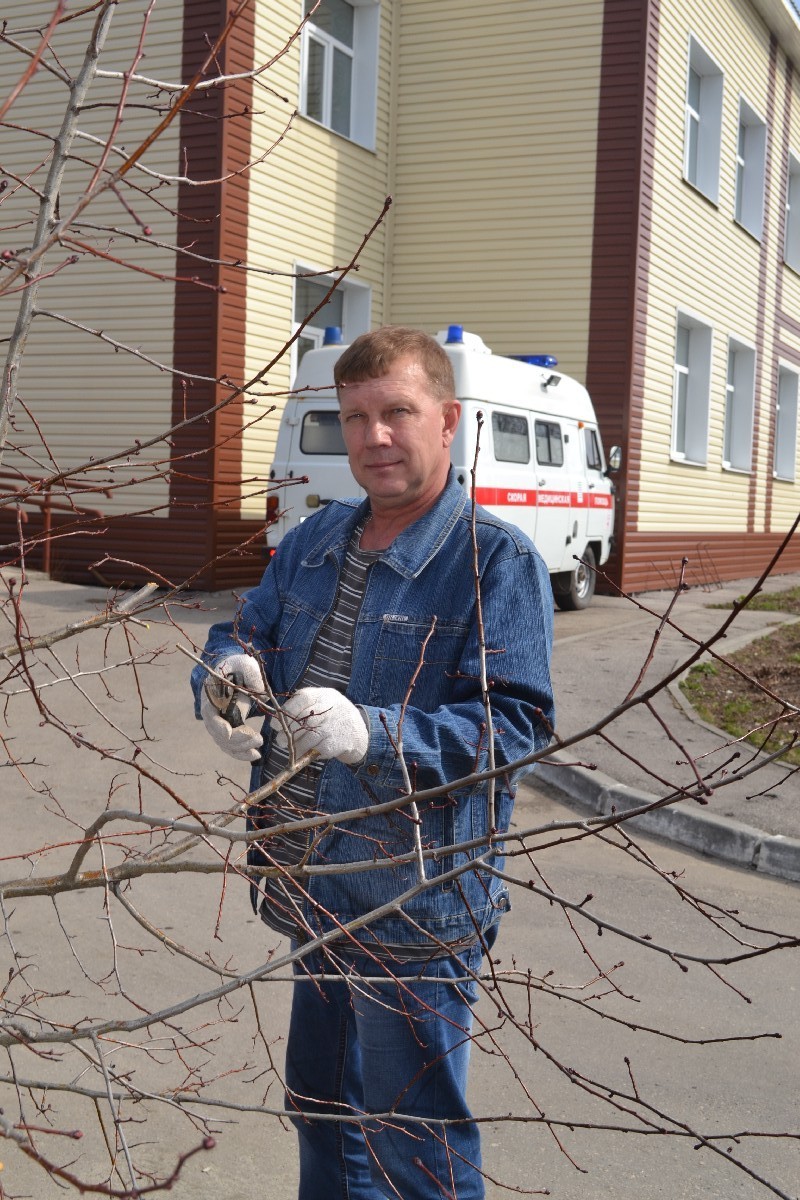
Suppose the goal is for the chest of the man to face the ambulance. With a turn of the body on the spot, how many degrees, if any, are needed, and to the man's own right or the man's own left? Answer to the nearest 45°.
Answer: approximately 135° to the man's own right

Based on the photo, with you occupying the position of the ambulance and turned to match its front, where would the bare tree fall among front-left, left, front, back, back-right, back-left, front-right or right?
back-right

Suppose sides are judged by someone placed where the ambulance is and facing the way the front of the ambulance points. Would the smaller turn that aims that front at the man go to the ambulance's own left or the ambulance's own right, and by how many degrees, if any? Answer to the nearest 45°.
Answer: approximately 135° to the ambulance's own right

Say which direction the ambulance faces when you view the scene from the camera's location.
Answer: facing away from the viewer and to the right of the viewer

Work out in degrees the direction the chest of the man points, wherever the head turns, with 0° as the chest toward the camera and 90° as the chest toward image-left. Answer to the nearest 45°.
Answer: approximately 45°

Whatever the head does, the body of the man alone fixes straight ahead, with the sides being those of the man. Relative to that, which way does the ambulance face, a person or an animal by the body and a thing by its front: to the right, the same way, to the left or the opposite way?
the opposite way

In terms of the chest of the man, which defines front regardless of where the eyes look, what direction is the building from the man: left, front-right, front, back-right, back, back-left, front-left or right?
back-right
